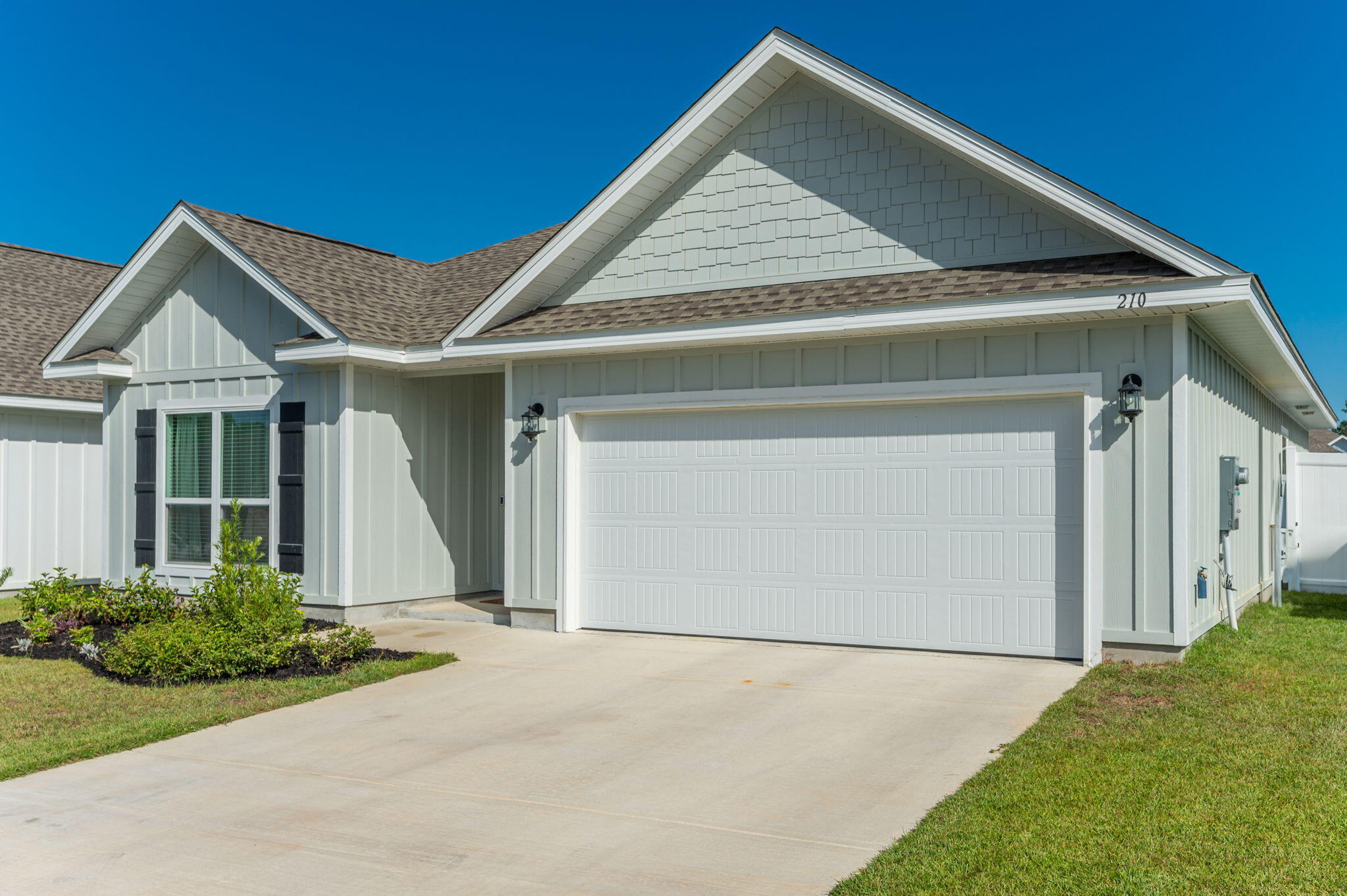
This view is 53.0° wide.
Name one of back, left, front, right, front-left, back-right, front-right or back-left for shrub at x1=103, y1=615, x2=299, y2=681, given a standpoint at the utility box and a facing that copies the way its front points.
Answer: back-right

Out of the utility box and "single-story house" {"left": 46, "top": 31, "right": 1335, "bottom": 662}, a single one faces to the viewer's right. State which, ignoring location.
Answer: the utility box

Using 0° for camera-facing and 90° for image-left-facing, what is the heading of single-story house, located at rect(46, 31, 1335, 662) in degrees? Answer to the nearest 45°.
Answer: approximately 45°

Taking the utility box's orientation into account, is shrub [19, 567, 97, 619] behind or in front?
behind

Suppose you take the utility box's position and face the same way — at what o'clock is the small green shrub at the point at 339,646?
The small green shrub is roughly at 5 o'clock from the utility box.

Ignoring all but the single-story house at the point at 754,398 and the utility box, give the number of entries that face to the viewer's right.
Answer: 1

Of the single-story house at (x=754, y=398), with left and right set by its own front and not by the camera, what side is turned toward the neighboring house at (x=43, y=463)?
right

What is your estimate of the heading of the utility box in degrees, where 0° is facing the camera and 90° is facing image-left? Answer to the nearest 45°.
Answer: approximately 270°

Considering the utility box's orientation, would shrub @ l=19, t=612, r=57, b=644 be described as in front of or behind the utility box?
behind

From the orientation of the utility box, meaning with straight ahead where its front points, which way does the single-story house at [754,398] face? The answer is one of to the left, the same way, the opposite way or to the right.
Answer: to the right
